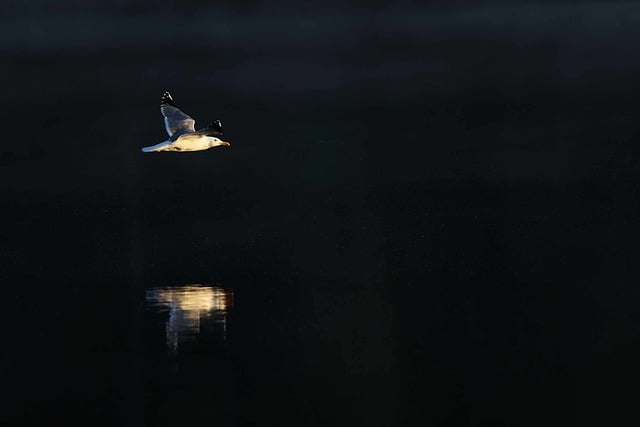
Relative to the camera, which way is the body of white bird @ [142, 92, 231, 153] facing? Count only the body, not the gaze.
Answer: to the viewer's right
